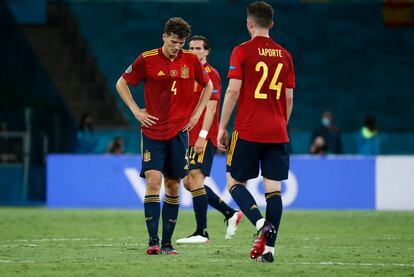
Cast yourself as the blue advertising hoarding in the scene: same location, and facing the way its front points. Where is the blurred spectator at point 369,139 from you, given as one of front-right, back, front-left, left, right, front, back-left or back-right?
back-left

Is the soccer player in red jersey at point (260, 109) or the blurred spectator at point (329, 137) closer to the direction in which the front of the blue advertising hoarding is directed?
the soccer player in red jersey

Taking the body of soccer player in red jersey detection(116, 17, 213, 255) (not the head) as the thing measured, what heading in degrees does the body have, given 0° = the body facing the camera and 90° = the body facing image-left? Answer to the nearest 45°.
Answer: approximately 0°

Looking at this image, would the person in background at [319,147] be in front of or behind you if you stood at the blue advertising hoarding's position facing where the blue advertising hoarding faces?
behind

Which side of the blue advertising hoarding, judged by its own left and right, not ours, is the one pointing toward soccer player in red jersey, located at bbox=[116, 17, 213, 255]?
front

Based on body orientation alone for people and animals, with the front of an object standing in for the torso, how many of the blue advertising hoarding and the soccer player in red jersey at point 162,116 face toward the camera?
2

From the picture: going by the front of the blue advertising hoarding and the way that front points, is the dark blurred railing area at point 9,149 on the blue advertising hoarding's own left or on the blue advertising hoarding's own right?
on the blue advertising hoarding's own right

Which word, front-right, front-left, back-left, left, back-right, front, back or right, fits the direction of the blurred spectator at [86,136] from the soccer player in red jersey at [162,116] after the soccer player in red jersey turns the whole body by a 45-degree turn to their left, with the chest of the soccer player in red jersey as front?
back-left

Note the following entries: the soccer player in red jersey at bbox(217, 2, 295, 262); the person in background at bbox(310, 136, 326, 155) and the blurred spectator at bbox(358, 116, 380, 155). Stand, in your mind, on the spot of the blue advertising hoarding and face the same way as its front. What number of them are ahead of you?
1

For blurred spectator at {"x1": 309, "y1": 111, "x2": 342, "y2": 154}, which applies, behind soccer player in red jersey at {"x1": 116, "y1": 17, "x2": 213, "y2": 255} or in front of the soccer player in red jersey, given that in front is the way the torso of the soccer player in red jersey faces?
behind
